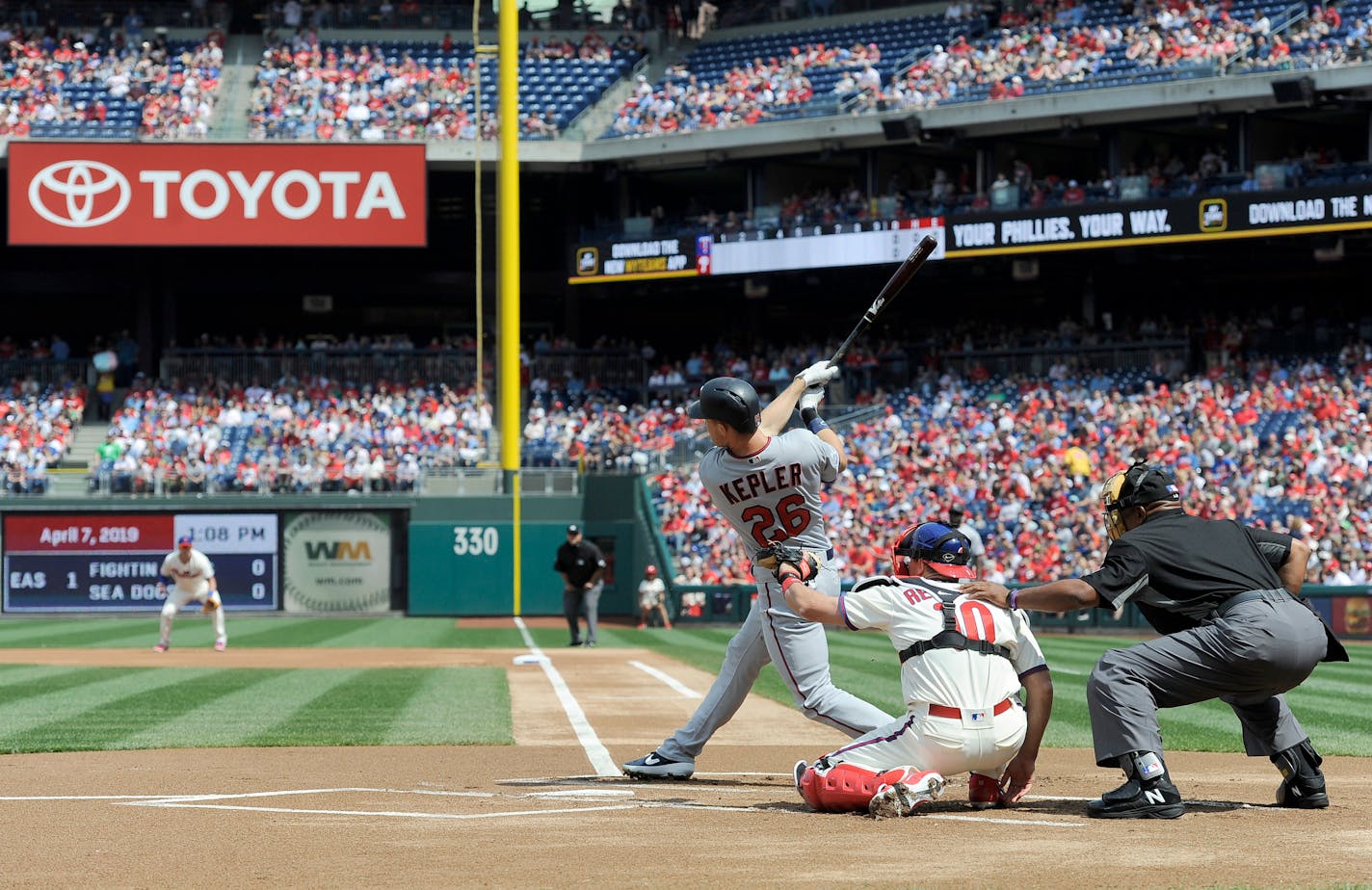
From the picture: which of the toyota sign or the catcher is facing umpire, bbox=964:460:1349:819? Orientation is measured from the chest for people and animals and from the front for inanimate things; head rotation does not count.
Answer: the toyota sign

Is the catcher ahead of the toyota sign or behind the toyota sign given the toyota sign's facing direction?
ahead

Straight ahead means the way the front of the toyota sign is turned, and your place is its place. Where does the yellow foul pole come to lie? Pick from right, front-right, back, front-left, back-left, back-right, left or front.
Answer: front-left

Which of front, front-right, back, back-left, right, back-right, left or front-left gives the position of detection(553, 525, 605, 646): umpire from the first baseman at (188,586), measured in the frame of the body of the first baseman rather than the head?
left

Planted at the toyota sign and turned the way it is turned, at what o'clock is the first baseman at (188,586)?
The first baseman is roughly at 12 o'clock from the toyota sign.

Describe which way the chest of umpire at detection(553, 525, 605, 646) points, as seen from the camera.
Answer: toward the camera

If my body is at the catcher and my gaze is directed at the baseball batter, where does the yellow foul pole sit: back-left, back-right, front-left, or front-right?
front-right

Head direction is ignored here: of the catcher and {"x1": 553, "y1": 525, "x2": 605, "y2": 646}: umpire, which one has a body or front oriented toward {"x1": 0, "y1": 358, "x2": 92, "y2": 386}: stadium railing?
the catcher

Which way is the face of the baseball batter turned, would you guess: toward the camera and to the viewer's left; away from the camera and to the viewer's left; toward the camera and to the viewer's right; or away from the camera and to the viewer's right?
away from the camera and to the viewer's left

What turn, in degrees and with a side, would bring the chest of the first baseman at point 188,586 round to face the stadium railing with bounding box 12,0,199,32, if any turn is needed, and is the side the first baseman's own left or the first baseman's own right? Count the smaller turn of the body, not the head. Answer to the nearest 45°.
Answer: approximately 180°

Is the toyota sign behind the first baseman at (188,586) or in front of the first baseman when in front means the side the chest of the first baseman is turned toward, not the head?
behind

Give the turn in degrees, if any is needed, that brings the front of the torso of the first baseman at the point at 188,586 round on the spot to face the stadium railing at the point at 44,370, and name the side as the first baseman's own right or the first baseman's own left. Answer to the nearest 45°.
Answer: approximately 180°

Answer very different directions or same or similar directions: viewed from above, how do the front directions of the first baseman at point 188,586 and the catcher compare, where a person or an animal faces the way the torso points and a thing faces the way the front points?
very different directions

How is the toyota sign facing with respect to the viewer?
toward the camera

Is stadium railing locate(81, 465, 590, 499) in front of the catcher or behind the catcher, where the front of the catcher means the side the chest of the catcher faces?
in front

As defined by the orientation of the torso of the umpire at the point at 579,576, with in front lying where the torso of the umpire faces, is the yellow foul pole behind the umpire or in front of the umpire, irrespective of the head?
behind
